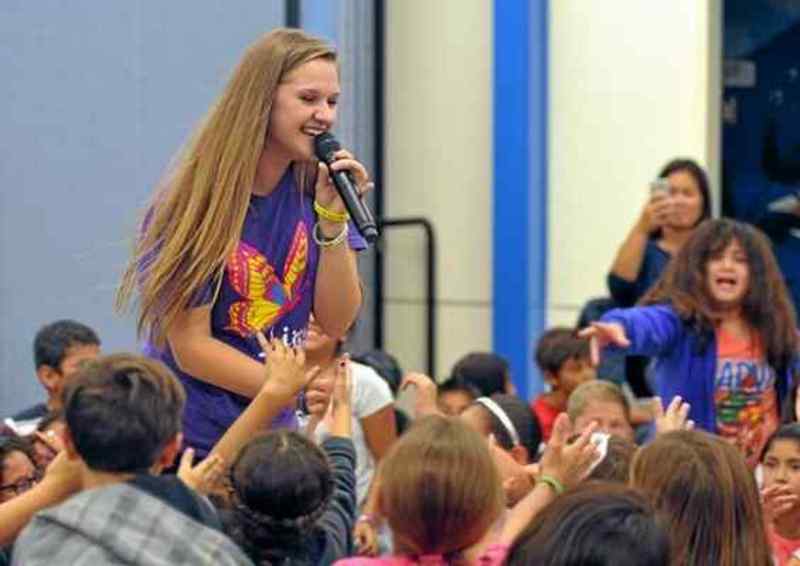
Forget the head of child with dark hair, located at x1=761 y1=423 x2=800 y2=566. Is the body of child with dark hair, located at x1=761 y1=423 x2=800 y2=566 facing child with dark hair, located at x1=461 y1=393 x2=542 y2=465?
no

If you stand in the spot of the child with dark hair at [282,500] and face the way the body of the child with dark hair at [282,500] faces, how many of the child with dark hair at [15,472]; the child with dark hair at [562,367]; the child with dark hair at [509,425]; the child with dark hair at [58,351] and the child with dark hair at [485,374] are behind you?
0

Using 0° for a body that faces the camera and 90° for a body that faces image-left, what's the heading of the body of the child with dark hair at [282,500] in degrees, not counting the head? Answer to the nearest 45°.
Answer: approximately 180°

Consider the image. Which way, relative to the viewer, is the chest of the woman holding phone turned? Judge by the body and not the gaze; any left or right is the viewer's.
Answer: facing the viewer and to the left of the viewer

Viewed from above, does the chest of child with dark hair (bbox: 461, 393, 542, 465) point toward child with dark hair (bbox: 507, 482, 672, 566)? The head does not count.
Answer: no

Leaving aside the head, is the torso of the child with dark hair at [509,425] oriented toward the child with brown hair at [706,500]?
no

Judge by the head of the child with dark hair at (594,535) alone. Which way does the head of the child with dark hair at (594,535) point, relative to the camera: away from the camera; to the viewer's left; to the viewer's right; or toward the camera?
away from the camera

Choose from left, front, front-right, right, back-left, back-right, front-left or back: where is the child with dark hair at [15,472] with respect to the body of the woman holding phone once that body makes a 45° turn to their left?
front-right

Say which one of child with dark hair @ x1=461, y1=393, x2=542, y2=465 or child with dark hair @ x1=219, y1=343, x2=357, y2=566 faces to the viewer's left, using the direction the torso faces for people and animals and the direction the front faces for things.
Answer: child with dark hair @ x1=461, y1=393, x2=542, y2=465

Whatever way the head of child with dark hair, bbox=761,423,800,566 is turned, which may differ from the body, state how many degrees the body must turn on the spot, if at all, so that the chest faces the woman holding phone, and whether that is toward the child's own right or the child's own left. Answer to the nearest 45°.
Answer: approximately 135° to the child's own right

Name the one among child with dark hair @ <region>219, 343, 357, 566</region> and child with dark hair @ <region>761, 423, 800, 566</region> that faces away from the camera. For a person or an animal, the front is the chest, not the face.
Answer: child with dark hair @ <region>219, 343, 357, 566</region>

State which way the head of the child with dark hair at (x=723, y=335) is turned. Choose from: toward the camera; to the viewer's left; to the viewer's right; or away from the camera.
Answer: toward the camera

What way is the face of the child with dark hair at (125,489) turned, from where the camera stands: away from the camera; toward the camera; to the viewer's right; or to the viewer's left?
away from the camera

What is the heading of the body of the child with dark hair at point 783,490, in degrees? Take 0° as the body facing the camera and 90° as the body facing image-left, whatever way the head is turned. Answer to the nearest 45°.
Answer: approximately 45°

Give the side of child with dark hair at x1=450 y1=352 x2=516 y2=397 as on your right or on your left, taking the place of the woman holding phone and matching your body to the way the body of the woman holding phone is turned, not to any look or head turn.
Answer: on your right
